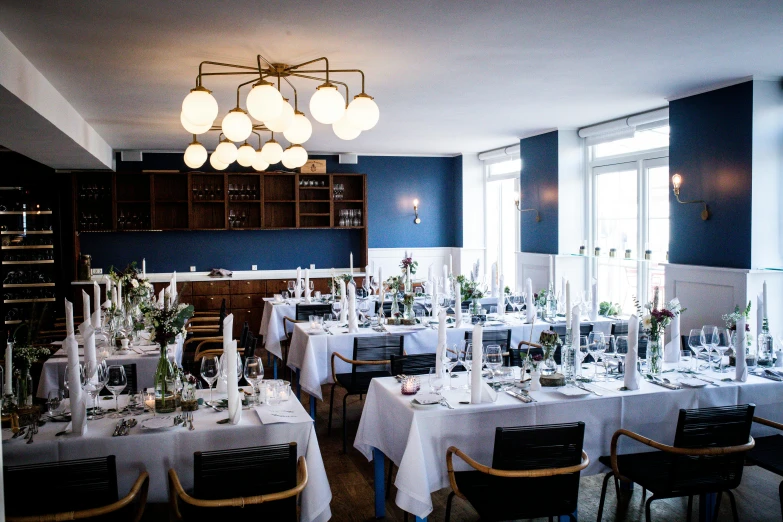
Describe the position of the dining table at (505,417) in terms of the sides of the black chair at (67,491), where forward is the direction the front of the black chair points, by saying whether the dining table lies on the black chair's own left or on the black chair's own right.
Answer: on the black chair's own right

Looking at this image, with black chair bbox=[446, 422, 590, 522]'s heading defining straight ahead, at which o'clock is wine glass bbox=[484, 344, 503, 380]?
The wine glass is roughly at 1 o'clock from the black chair.

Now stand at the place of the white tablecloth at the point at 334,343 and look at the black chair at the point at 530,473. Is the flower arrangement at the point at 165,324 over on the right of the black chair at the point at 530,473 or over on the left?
right

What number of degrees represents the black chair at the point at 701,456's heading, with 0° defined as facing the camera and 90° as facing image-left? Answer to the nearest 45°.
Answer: approximately 135°

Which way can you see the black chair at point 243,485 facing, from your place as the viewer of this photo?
facing away from the viewer

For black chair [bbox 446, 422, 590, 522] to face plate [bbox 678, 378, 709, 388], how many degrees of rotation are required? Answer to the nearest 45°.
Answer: approximately 90° to its right

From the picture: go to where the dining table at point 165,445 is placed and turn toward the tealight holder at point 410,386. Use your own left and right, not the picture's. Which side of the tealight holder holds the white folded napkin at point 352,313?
left

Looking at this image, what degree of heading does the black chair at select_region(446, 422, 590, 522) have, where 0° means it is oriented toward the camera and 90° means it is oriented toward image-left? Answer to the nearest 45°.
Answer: approximately 135°

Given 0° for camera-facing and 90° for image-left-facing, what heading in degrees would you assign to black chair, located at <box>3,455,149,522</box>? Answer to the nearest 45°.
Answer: approximately 225°

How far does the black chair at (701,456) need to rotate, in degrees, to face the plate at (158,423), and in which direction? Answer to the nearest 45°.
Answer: approximately 90° to its left

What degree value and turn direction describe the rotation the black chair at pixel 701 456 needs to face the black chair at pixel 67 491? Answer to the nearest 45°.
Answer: approximately 90° to its left
